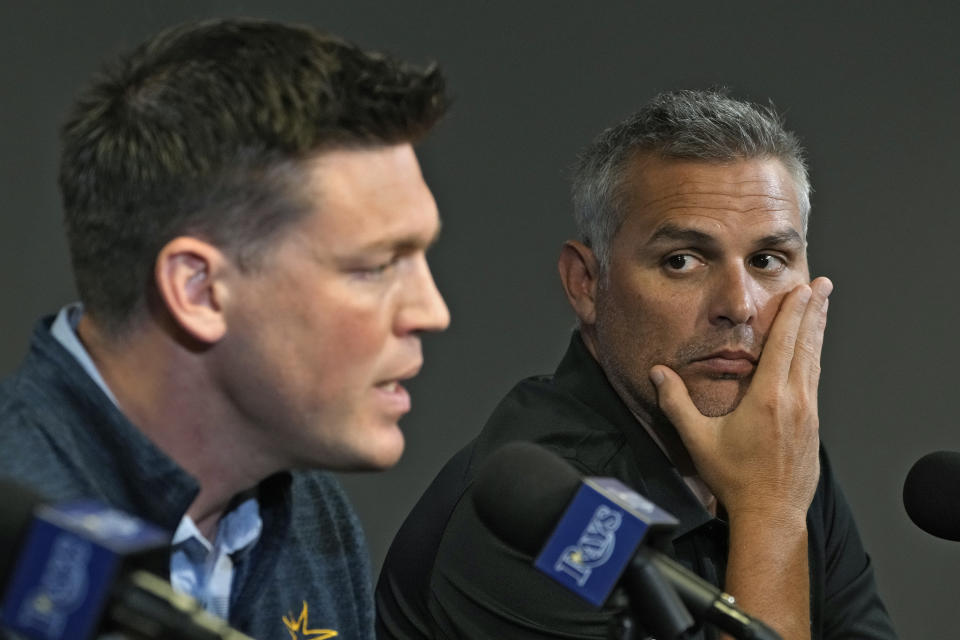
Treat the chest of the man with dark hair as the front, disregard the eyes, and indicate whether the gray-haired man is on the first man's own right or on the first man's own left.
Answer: on the first man's own left

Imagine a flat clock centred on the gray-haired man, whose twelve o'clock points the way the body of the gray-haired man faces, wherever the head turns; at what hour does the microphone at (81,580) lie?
The microphone is roughly at 2 o'clock from the gray-haired man.

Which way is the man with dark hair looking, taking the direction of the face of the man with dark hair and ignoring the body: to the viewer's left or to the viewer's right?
to the viewer's right

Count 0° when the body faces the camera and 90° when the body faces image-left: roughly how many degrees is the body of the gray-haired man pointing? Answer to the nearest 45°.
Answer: approximately 315°

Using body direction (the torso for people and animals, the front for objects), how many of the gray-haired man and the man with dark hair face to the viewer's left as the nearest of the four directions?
0
